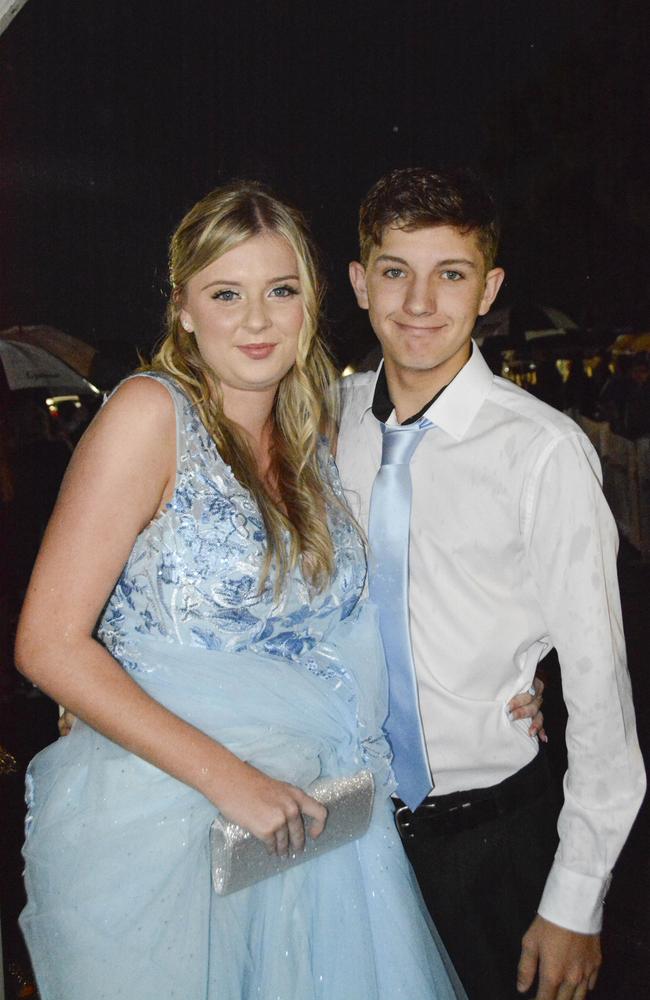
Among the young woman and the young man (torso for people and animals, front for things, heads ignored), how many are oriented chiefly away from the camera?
0

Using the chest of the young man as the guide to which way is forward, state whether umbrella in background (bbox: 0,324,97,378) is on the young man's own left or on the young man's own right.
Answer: on the young man's own right

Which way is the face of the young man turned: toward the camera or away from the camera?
toward the camera

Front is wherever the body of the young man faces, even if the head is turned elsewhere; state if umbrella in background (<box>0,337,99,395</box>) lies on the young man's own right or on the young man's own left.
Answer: on the young man's own right

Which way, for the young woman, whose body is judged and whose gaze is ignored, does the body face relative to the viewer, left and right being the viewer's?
facing the viewer and to the right of the viewer

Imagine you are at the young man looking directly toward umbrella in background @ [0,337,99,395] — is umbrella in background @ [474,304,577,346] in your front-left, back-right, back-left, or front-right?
front-right
